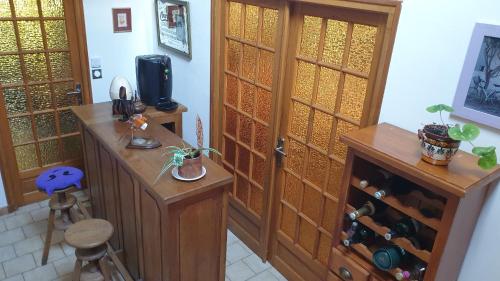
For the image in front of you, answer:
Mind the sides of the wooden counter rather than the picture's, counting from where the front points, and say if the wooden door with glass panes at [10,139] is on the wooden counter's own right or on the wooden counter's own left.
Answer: on the wooden counter's own right

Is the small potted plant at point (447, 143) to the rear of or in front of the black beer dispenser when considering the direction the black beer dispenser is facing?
in front

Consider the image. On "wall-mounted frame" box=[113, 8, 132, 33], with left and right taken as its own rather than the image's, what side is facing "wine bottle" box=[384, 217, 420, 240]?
front

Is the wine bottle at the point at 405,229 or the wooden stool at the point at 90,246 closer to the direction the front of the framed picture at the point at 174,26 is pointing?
the wooden stool

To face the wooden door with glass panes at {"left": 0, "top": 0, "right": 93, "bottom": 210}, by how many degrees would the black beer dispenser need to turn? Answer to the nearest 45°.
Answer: approximately 135° to its right

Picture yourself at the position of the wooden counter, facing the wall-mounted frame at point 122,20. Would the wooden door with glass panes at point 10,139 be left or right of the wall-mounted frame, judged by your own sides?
left

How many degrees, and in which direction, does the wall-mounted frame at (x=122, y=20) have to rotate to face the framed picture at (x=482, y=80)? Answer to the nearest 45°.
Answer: approximately 45° to its left

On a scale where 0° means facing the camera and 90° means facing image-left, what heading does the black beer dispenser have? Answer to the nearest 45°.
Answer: approximately 315°

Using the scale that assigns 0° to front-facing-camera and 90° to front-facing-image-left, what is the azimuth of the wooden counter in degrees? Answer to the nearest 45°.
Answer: approximately 45°
